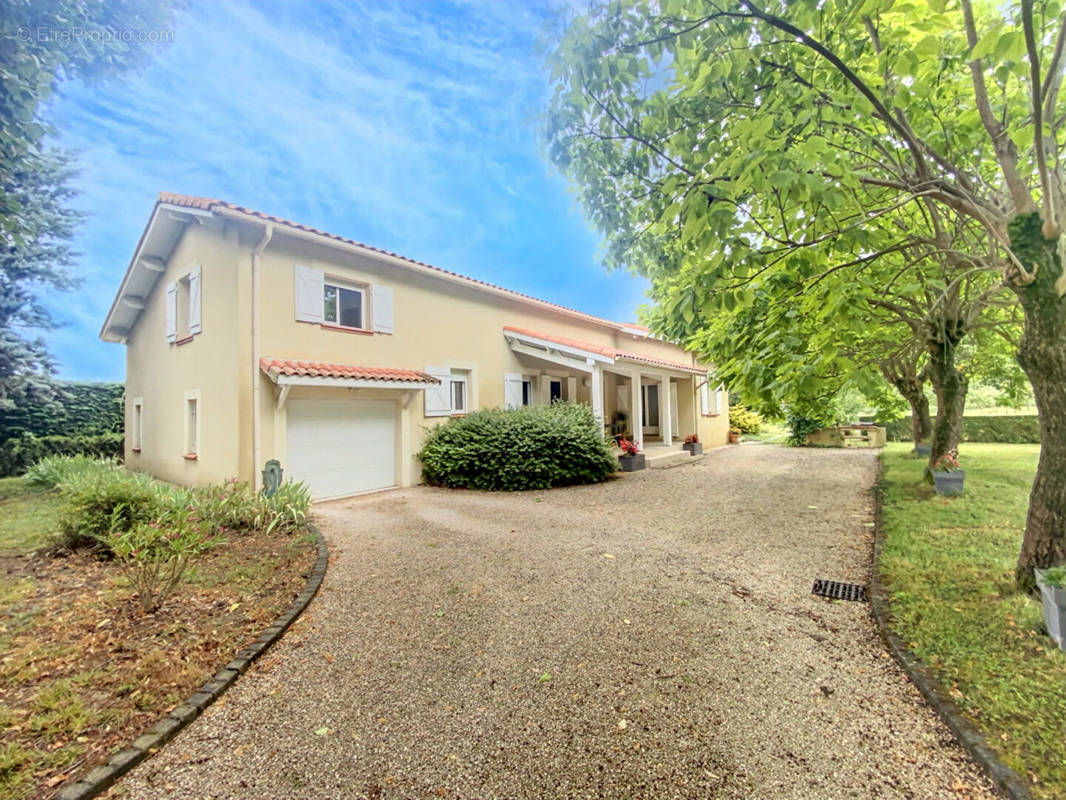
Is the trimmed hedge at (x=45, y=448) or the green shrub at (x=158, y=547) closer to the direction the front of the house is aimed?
the green shrub

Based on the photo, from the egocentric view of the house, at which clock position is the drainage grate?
The drainage grate is roughly at 12 o'clock from the house.

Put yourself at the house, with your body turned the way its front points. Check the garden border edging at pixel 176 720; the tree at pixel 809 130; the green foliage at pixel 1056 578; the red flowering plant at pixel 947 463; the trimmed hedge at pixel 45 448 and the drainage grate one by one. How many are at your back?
1

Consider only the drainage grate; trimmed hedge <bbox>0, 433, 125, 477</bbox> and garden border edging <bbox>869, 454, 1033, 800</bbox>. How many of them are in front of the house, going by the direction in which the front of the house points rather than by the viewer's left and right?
2

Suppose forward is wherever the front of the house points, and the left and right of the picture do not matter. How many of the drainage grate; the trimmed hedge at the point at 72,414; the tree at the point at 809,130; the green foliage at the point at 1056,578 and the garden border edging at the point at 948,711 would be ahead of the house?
4

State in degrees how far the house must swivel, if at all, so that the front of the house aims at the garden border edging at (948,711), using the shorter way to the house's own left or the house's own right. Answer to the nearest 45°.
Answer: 0° — it already faces it

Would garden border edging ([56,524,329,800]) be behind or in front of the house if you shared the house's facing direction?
in front

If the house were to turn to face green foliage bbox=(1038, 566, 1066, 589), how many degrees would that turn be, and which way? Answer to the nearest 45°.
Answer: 0° — it already faces it

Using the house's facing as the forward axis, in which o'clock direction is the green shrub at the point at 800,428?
The green shrub is roughly at 10 o'clock from the house.

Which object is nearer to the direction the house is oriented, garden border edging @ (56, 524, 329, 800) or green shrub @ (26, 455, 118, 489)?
the garden border edging

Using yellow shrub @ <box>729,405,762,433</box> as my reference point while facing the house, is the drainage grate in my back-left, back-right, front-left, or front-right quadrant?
front-left

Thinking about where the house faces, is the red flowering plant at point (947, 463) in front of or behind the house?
in front

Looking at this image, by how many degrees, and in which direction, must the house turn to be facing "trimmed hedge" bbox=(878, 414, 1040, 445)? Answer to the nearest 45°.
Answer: approximately 45° to its left

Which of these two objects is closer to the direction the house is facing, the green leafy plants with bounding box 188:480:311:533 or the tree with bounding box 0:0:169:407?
the green leafy plants

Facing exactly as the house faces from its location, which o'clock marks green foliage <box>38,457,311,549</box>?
The green foliage is roughly at 2 o'clock from the house.

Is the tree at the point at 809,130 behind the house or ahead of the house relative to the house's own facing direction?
ahead

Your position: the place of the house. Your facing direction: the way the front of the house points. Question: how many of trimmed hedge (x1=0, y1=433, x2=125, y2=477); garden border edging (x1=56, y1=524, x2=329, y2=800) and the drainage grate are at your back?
1

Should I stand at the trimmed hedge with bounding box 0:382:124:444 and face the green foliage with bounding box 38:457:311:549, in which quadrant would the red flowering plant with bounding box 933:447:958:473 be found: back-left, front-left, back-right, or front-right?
front-left
